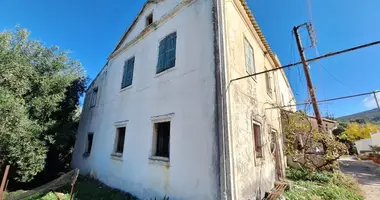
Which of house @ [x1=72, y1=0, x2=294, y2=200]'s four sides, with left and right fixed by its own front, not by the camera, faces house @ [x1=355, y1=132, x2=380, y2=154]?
left

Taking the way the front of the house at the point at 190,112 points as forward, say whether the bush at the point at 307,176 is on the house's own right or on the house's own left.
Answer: on the house's own left
